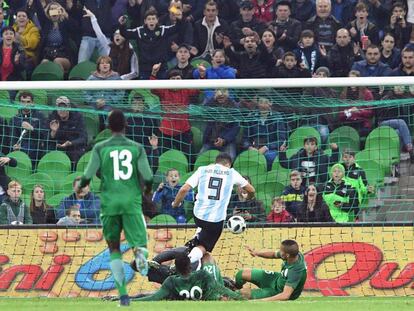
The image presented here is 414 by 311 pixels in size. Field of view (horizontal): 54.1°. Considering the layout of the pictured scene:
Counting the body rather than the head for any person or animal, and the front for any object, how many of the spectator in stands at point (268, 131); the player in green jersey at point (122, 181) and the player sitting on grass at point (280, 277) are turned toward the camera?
1

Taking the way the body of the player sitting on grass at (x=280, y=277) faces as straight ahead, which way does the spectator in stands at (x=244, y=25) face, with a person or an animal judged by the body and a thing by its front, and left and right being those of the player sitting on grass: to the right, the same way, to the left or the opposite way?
to the left

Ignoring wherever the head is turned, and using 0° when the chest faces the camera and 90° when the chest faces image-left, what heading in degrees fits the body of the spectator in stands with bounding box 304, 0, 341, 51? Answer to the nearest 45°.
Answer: approximately 0°

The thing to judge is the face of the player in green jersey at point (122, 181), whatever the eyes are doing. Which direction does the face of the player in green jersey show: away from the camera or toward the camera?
away from the camera

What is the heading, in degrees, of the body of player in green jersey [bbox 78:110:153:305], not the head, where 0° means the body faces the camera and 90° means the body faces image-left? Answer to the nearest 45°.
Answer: approximately 180°

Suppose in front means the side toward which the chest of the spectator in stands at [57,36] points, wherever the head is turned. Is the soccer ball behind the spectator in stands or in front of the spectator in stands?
in front

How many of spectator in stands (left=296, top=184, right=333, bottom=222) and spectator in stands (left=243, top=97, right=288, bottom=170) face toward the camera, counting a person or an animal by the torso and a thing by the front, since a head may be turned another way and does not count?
2

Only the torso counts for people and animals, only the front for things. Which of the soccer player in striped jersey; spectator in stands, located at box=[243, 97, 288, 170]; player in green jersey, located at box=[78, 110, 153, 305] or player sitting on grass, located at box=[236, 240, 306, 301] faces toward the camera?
the spectator in stands
